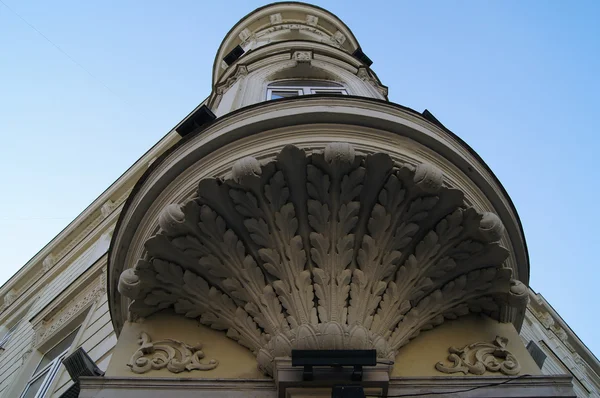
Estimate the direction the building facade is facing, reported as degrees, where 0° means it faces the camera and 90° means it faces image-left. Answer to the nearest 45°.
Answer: approximately 0°
